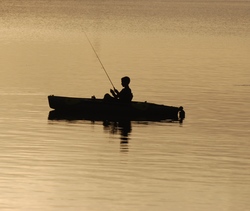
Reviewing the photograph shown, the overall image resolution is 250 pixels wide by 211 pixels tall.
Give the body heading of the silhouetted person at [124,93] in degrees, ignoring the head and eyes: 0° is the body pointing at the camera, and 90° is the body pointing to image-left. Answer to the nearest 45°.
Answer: approximately 90°
